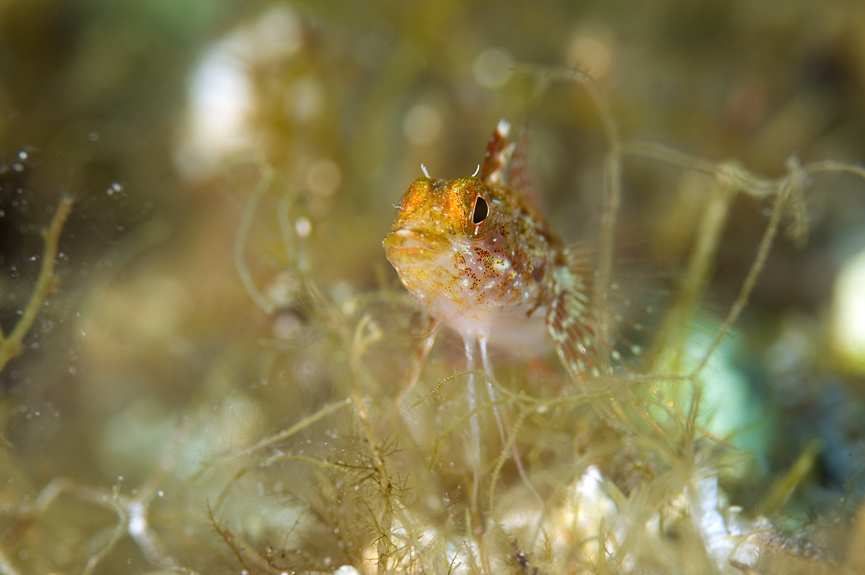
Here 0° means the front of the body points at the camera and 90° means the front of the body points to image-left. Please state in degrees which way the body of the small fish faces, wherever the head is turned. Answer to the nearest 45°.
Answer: approximately 45°
